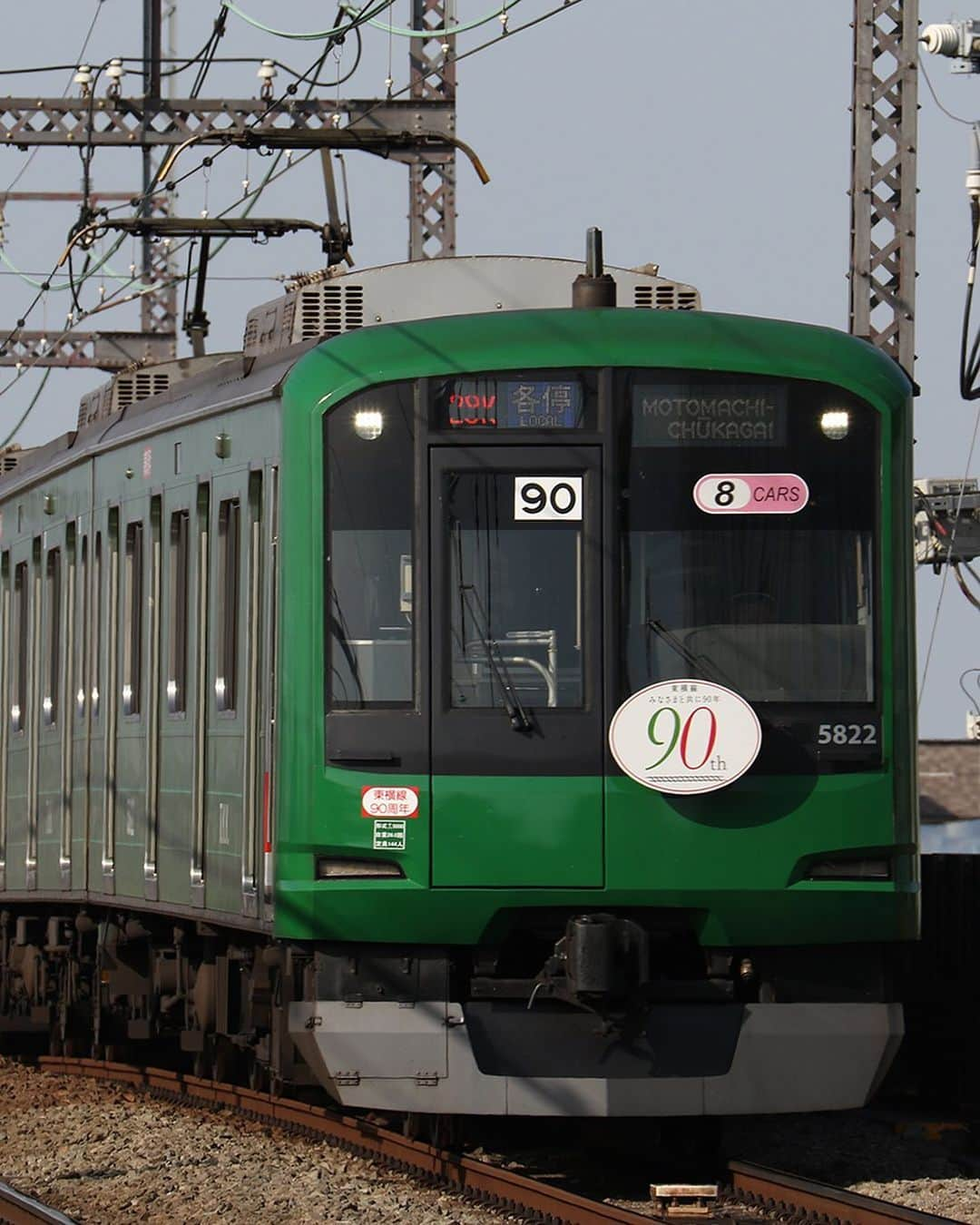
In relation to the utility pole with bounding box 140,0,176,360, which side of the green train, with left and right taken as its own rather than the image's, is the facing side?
back

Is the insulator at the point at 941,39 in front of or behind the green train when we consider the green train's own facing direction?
behind

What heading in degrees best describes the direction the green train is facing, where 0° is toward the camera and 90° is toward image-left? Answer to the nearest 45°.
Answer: approximately 0°

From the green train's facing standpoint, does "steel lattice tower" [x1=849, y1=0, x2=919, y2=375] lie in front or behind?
behind
